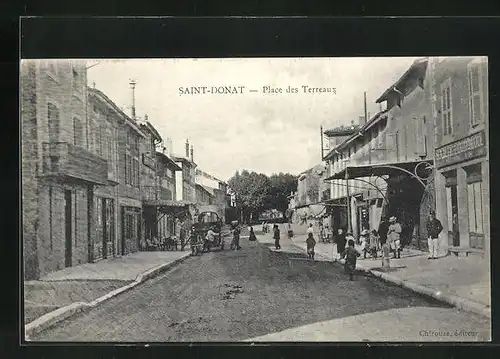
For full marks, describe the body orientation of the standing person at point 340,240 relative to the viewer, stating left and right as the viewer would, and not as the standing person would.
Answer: facing the viewer

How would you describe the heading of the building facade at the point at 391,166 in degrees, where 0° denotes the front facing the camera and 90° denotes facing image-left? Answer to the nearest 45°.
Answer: approximately 45°

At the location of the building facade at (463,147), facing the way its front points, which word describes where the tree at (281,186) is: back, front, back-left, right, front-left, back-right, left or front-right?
front-right

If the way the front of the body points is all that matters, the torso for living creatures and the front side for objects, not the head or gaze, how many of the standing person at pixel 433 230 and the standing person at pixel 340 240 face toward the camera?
2

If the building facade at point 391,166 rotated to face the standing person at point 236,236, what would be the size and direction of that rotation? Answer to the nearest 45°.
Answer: approximately 45° to its right

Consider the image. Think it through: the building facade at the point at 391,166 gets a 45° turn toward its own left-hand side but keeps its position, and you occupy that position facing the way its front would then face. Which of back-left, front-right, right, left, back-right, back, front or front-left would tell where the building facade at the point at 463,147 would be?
left

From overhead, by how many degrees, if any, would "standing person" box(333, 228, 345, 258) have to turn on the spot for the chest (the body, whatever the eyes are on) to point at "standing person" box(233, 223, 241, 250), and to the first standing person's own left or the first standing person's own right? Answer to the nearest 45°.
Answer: approximately 90° to the first standing person's own right

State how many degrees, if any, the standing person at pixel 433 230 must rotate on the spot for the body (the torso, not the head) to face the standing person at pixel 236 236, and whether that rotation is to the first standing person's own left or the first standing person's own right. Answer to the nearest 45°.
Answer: approximately 90° to the first standing person's own right

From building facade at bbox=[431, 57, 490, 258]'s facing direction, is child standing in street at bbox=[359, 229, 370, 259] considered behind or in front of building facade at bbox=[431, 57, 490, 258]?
in front

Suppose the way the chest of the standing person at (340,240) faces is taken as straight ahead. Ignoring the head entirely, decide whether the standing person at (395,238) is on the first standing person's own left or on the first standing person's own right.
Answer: on the first standing person's own left

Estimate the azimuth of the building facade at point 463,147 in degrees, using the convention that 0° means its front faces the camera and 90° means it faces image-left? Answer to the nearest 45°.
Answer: approximately 45°

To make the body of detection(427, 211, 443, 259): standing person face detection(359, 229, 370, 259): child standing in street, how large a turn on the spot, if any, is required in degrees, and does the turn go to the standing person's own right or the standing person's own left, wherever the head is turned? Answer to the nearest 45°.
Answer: approximately 90° to the standing person's own right

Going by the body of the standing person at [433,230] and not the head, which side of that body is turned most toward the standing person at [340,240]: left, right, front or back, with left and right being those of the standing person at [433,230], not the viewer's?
right

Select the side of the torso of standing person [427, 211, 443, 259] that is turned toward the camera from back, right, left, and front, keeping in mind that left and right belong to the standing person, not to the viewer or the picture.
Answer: front

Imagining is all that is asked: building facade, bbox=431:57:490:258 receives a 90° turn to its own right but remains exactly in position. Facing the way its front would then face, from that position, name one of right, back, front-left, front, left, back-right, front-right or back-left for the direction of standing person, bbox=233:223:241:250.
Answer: front-left
